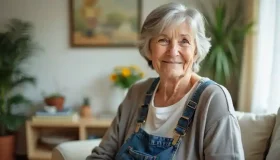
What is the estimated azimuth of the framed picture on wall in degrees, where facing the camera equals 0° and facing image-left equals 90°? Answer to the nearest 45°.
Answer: approximately 0°

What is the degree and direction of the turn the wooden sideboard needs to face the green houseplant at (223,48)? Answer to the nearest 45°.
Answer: approximately 90° to its left

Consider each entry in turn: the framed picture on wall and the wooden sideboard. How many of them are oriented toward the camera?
2

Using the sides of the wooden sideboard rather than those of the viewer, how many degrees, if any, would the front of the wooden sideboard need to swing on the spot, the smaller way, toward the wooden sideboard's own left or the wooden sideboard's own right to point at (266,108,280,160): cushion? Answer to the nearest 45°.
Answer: approximately 45° to the wooden sideboard's own left

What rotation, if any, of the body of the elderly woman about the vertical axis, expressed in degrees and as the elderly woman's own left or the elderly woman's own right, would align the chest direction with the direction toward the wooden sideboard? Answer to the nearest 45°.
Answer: approximately 90° to the elderly woman's own right

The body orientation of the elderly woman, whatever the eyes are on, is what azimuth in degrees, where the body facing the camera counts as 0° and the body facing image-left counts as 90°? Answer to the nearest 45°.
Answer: approximately 45°

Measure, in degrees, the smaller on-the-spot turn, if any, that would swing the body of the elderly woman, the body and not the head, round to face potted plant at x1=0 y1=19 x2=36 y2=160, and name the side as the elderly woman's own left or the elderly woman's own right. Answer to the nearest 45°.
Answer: approximately 90° to the elderly woman's own right
